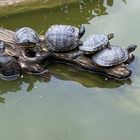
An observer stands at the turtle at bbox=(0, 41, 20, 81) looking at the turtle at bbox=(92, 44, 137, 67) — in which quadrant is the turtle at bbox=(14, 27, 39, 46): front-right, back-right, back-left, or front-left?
front-left

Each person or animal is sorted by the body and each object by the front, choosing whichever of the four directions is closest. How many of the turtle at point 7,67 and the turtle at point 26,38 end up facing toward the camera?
1

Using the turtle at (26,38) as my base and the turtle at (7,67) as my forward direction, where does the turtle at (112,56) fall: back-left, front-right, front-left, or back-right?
back-left

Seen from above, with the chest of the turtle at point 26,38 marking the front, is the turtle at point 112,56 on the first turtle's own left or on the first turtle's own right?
on the first turtle's own left
